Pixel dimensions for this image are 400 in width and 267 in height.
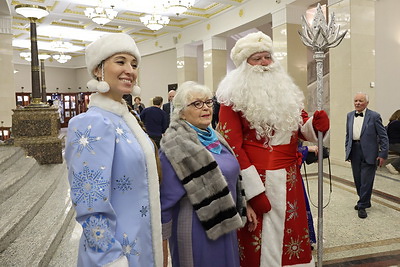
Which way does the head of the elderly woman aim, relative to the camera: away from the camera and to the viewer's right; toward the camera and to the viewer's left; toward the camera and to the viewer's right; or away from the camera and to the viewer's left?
toward the camera and to the viewer's right

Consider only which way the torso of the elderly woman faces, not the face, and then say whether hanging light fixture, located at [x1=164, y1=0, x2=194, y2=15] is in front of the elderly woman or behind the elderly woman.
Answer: behind

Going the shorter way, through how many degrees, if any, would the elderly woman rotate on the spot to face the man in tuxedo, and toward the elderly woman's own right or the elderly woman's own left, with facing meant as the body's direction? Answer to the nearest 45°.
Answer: approximately 90° to the elderly woman's own left

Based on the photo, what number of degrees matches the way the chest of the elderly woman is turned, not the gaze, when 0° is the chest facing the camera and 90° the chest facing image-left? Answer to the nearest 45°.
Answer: approximately 315°

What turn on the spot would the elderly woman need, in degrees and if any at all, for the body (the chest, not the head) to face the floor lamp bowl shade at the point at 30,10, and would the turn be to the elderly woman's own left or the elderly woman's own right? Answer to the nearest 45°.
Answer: approximately 180°
